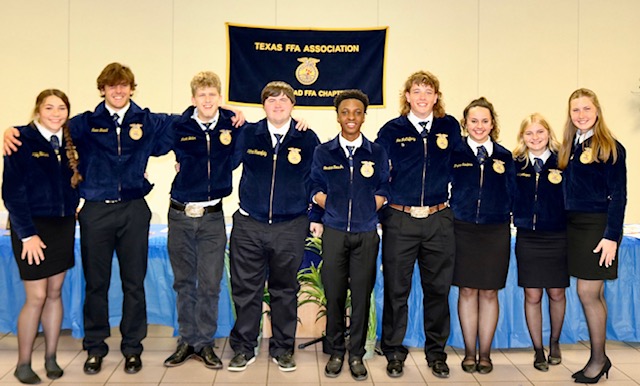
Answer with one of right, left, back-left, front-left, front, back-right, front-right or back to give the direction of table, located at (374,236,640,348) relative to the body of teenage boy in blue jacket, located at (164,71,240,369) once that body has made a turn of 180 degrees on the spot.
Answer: right

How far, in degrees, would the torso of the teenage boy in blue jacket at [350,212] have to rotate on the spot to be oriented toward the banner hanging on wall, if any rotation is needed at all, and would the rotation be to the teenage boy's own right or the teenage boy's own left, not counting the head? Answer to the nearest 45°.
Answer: approximately 180°

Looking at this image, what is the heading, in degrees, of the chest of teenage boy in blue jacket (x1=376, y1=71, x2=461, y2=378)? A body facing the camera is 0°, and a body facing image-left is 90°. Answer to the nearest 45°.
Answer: approximately 0°

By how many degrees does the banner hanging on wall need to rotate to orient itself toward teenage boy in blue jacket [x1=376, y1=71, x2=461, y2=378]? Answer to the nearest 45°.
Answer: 0° — it already faces them

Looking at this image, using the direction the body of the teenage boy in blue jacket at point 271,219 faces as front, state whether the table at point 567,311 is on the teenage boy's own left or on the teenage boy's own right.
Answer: on the teenage boy's own left
